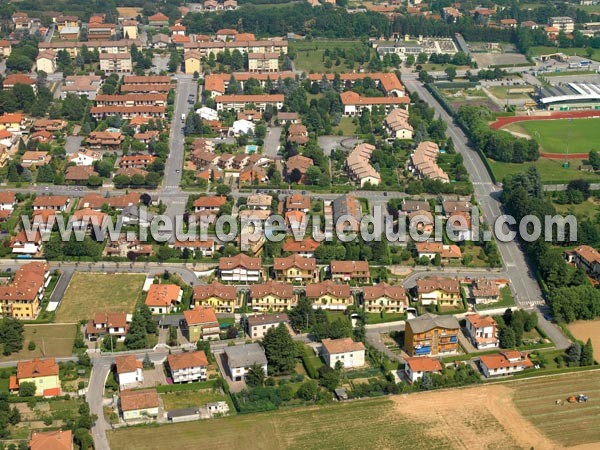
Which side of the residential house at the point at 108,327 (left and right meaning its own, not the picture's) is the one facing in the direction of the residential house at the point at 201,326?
left

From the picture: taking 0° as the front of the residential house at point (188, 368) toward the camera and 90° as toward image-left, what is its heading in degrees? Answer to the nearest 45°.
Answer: approximately 0°

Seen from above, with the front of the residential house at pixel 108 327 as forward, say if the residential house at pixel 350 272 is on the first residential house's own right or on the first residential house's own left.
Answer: on the first residential house's own left
